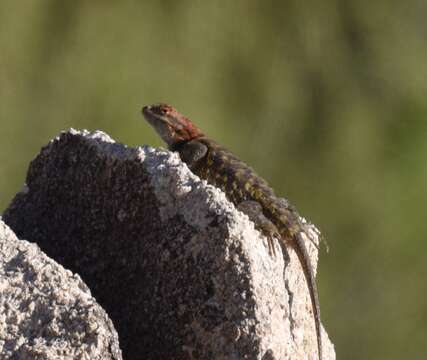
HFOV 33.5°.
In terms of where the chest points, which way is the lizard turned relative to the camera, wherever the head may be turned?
to the viewer's left
